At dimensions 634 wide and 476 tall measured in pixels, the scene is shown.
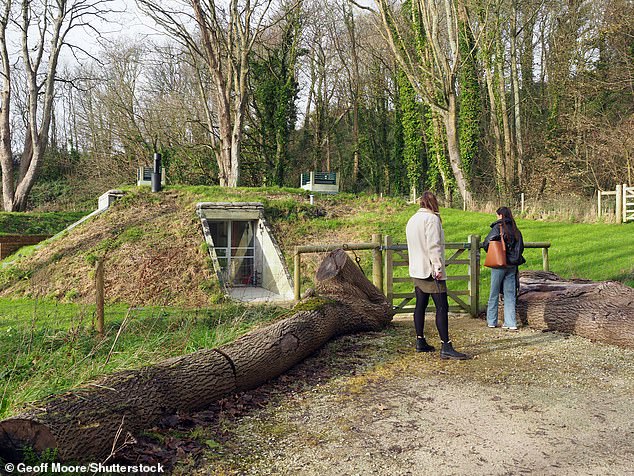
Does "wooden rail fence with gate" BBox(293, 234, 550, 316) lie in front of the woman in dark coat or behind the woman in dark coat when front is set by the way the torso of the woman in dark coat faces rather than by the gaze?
in front

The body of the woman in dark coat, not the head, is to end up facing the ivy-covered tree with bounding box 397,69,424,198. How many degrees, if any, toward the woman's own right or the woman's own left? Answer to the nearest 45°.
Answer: approximately 45° to the woman's own right

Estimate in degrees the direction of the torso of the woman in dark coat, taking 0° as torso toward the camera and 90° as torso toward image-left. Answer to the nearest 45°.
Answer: approximately 135°

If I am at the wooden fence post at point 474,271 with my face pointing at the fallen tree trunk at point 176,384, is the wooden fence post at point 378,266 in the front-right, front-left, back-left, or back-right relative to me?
front-right

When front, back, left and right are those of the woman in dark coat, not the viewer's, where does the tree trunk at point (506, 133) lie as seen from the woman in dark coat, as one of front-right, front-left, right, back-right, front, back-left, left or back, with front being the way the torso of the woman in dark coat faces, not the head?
front-right

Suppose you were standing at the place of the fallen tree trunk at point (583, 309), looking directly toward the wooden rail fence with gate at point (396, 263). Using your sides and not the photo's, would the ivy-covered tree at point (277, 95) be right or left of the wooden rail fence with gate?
right

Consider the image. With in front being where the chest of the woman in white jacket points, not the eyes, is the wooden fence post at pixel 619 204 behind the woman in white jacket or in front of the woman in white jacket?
in front

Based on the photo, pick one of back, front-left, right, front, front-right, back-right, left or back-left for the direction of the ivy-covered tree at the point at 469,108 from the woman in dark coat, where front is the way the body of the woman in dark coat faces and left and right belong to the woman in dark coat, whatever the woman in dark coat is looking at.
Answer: front-right

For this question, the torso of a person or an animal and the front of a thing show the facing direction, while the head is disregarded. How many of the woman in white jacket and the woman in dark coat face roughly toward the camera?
0

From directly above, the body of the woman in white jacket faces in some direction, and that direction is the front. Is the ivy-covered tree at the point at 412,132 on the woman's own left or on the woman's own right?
on the woman's own left

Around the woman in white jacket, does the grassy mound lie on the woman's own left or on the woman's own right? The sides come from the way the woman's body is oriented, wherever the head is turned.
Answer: on the woman's own left

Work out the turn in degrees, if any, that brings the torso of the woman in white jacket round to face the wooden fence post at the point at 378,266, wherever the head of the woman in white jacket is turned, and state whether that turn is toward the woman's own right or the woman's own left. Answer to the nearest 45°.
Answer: approximately 45° to the woman's own left

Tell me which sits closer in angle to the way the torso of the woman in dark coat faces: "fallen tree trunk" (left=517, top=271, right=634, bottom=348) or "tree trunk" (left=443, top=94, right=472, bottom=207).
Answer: the tree trunk

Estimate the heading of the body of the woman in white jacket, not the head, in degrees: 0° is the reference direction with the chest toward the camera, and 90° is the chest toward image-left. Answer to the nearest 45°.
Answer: approximately 225°

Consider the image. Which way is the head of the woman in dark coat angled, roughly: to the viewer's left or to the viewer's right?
to the viewer's left
